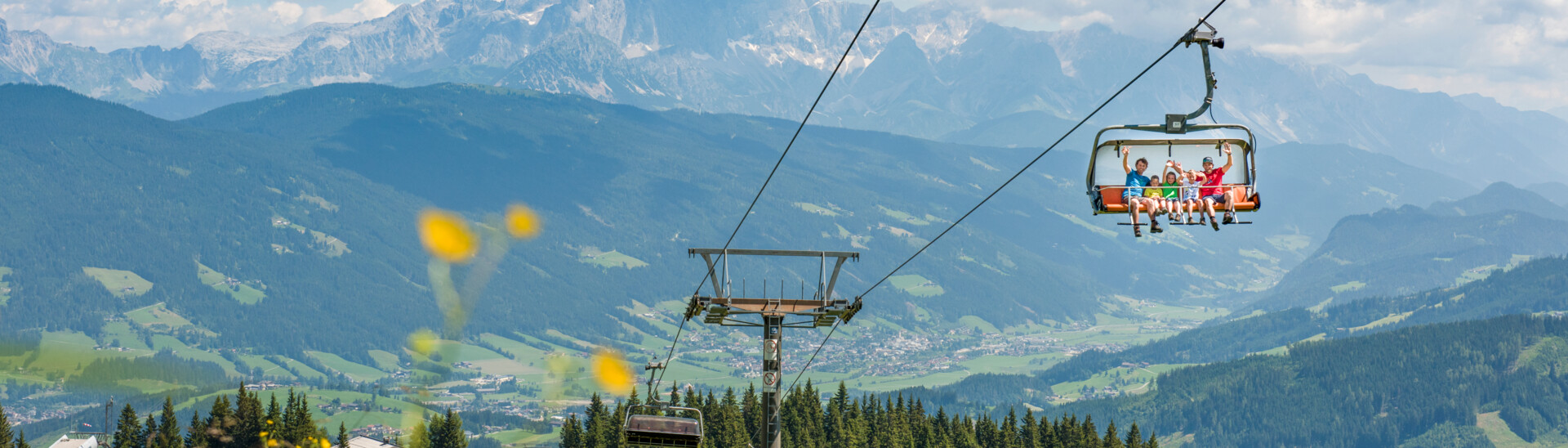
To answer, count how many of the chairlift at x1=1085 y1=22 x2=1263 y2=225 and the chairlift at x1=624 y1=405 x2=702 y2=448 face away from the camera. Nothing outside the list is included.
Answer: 1

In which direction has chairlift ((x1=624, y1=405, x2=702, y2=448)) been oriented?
away from the camera

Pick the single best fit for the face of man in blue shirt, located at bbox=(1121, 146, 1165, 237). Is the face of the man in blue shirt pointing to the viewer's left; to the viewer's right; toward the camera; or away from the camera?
toward the camera

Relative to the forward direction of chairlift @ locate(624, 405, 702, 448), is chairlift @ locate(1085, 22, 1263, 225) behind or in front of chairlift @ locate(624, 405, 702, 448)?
behind

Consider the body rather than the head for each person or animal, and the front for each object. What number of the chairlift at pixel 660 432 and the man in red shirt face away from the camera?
1

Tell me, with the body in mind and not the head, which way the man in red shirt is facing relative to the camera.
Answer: toward the camera

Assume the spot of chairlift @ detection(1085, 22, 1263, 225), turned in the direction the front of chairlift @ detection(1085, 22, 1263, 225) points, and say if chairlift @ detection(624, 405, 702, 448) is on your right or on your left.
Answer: on your right

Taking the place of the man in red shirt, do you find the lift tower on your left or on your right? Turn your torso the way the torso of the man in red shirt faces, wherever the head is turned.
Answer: on your right

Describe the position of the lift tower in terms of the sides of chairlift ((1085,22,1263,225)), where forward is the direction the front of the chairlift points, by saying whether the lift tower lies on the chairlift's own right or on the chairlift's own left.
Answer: on the chairlift's own right
